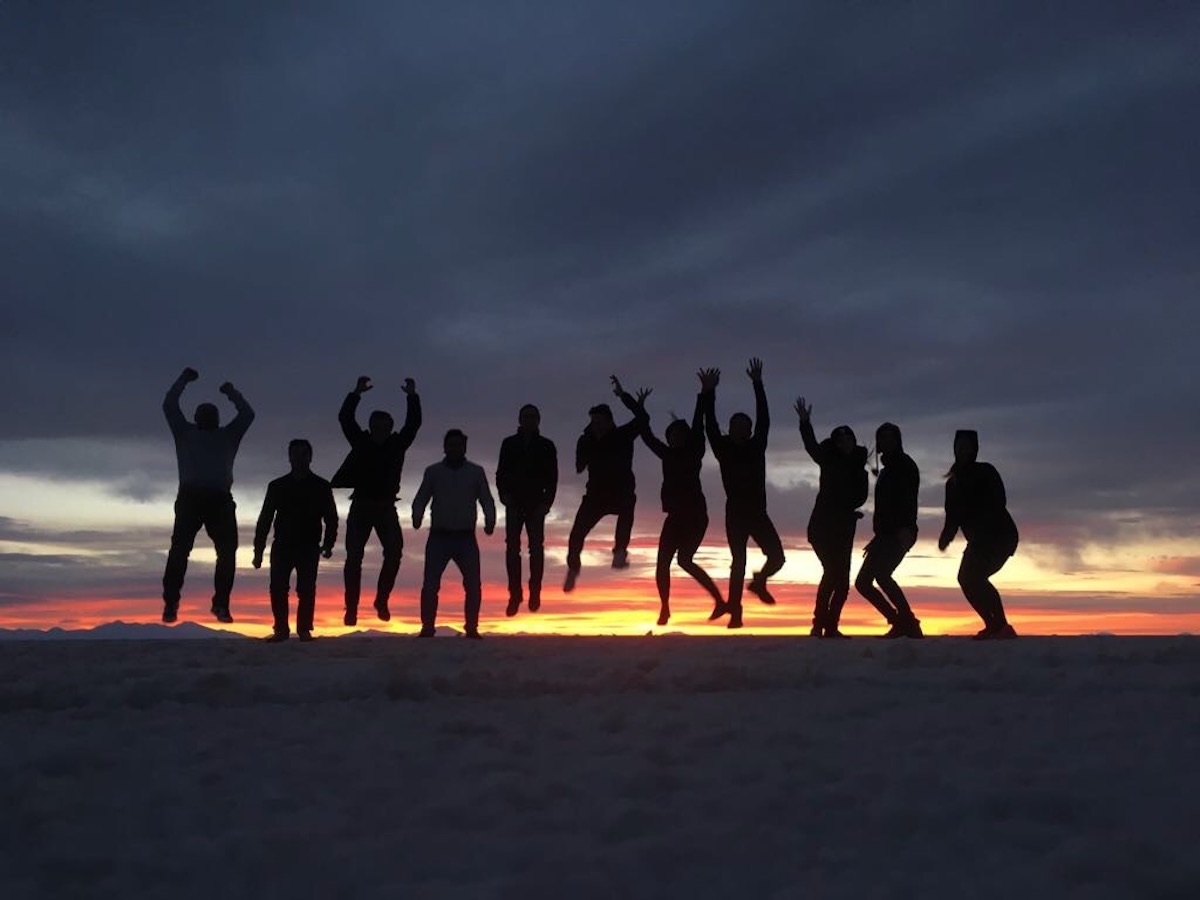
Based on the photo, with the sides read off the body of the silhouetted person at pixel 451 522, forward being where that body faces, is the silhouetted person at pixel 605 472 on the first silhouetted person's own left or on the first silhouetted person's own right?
on the first silhouetted person's own left

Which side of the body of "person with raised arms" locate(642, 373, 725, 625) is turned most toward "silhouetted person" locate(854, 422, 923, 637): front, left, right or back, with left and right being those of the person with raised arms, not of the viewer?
left

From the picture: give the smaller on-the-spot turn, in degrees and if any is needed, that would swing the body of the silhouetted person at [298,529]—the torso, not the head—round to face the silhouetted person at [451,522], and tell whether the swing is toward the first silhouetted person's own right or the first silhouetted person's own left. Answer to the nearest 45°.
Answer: approximately 90° to the first silhouetted person's own left

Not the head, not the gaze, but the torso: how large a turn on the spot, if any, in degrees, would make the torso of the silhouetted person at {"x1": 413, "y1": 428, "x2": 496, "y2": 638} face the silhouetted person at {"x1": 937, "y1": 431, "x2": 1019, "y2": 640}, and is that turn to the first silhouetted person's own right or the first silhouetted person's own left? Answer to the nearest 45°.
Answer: approximately 90° to the first silhouetted person's own left
